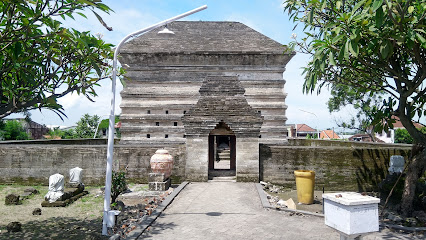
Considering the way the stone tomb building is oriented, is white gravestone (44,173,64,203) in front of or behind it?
in front

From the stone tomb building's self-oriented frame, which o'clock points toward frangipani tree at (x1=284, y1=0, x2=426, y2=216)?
The frangipani tree is roughly at 11 o'clock from the stone tomb building.

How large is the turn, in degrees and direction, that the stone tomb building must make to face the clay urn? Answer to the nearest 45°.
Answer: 0° — it already faces it

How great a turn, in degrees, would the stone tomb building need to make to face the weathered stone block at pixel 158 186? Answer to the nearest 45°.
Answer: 0° — it already faces it

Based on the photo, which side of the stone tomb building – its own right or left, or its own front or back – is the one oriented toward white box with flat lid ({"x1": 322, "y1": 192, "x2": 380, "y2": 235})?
front

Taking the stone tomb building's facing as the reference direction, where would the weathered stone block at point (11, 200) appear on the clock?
The weathered stone block is roughly at 1 o'clock from the stone tomb building.

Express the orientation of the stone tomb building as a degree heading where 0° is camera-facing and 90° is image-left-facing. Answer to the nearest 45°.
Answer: approximately 0°

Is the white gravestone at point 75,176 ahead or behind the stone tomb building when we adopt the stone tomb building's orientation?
ahead

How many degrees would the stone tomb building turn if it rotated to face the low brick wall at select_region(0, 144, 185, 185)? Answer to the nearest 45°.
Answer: approximately 45° to its right

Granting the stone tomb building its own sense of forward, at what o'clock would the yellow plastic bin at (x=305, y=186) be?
The yellow plastic bin is roughly at 11 o'clock from the stone tomb building.

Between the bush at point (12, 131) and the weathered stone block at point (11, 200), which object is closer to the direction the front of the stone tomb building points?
the weathered stone block

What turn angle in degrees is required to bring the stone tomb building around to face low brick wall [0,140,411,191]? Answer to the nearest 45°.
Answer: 0° — it already faces it

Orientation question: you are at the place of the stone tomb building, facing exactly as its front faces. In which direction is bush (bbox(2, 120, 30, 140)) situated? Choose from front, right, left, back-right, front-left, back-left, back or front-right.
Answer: back-right
